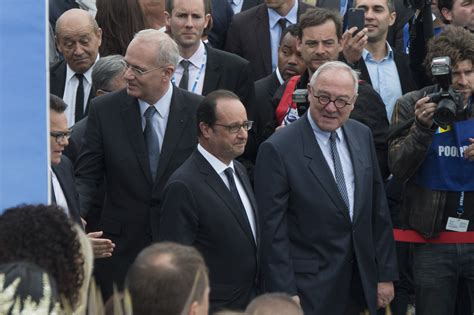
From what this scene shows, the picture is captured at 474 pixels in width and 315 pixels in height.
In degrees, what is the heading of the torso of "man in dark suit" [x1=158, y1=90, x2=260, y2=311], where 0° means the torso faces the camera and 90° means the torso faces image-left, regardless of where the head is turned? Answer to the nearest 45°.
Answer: approximately 315°

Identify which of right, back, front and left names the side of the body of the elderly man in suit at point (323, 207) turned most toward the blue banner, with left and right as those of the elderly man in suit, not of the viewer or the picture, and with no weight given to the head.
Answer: right

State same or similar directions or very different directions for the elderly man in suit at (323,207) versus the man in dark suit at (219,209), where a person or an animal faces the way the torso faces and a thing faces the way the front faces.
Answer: same or similar directions

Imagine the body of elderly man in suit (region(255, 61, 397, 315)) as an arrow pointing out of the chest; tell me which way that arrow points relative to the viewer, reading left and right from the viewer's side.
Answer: facing the viewer and to the right of the viewer

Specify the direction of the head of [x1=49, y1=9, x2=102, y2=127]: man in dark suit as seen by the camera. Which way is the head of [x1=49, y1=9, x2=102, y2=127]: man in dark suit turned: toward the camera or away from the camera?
toward the camera

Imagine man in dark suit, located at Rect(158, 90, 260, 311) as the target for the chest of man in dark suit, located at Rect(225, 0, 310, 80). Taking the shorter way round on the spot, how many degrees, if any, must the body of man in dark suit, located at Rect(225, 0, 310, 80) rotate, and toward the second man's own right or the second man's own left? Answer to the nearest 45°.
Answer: approximately 45° to the second man's own right

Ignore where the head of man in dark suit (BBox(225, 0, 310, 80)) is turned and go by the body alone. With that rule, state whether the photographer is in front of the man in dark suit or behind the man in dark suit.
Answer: in front

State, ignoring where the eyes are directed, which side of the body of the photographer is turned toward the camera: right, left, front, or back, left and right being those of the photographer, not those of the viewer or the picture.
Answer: front

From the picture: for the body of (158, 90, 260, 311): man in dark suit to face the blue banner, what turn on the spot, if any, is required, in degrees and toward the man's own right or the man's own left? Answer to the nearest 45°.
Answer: approximately 90° to the man's own right
